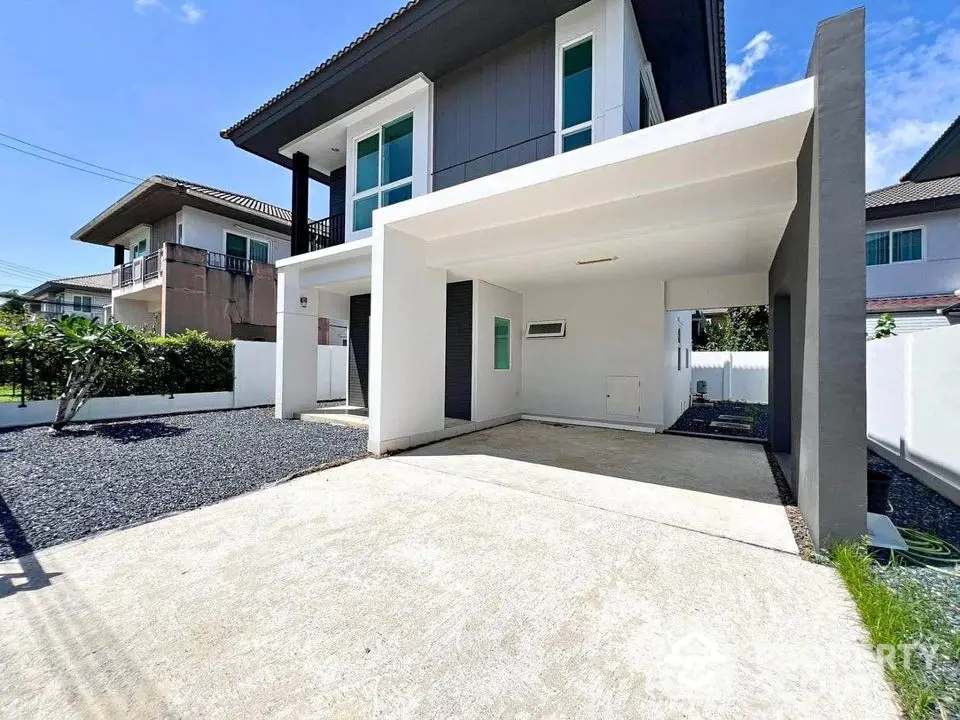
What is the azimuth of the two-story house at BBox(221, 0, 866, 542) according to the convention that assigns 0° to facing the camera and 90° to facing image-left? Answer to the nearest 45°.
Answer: approximately 45°

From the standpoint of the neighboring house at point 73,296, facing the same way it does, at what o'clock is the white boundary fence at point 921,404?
The white boundary fence is roughly at 10 o'clock from the neighboring house.

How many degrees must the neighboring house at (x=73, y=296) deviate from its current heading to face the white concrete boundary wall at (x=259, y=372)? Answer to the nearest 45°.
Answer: approximately 45° to its left

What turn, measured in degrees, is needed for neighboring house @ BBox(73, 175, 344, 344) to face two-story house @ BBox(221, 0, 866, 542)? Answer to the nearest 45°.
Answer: approximately 45° to its left

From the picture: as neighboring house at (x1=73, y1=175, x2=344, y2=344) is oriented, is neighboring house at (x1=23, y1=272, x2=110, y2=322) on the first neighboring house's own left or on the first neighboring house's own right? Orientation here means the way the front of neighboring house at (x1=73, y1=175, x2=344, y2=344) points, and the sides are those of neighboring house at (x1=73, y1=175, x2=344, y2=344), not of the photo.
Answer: on the first neighboring house's own right

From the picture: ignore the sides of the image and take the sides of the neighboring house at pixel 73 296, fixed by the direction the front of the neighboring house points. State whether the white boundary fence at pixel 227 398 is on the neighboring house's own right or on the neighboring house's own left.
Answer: on the neighboring house's own left

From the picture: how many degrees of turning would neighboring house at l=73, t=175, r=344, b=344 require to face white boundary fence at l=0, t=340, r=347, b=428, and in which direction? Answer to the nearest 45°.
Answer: approximately 45° to its left

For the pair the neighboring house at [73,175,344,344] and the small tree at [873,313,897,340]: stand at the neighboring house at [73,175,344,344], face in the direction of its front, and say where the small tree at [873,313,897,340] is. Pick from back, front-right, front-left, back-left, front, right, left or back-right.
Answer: left

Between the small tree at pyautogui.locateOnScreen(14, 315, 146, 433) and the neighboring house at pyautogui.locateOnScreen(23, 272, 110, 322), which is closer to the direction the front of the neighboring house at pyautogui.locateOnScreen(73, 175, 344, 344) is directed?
the small tree

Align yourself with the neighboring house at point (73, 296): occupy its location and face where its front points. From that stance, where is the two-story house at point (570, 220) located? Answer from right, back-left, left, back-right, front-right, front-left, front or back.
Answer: front-left

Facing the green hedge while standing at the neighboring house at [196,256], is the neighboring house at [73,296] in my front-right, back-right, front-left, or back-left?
back-right

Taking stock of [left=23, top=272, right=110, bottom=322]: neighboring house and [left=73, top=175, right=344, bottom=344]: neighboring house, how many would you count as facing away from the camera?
0

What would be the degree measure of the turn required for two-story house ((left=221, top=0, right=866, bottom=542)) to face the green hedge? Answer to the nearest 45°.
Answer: approximately 45° to its right
